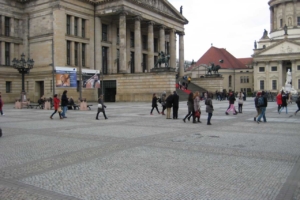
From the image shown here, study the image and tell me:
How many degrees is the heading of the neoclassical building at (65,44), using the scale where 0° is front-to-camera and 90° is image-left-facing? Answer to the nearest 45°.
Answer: approximately 315°
